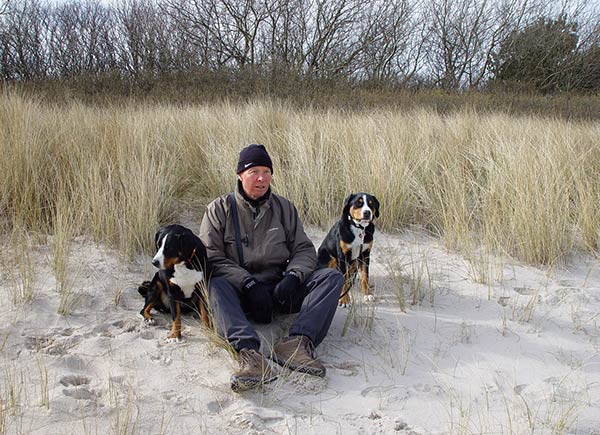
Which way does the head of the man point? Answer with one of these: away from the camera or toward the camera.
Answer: toward the camera

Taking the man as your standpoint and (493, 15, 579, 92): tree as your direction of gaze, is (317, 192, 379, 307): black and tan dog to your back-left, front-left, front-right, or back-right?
front-right

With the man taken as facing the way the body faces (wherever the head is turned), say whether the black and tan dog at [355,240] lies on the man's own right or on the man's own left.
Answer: on the man's own left

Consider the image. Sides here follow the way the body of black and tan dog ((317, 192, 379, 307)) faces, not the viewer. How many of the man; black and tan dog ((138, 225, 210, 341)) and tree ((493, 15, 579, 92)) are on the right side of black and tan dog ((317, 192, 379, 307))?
2

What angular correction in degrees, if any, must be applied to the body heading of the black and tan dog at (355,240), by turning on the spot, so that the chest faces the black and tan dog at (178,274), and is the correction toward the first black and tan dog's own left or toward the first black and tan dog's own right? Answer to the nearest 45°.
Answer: approximately 90° to the first black and tan dog's own right

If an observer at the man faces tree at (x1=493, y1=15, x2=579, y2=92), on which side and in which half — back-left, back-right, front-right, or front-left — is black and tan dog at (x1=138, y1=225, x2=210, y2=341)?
back-left

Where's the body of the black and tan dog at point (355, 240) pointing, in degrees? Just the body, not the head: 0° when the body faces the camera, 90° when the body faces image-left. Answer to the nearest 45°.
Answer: approximately 315°

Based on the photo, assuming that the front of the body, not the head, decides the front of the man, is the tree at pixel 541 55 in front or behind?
behind

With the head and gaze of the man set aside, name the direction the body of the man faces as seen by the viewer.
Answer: toward the camera

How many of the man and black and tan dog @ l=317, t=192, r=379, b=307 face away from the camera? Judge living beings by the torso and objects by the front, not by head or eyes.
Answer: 0
